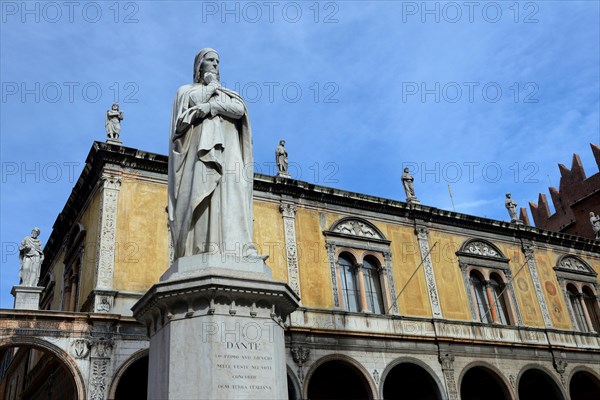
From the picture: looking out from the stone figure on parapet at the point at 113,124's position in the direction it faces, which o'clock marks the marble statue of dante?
The marble statue of dante is roughly at 12 o'clock from the stone figure on parapet.

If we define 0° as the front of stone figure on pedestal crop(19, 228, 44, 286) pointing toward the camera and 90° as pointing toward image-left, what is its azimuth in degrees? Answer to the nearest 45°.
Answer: approximately 0°

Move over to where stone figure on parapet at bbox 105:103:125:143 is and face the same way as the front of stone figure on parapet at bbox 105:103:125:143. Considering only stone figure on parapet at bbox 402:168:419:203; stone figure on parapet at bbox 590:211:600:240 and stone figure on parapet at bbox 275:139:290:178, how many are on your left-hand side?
3

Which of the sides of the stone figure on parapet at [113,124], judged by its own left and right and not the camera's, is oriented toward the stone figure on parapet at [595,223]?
left

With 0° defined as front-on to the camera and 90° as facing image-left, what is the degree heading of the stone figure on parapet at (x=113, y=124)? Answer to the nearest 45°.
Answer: approximately 0°

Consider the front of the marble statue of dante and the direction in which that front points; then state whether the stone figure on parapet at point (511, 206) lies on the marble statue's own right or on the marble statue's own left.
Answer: on the marble statue's own left
